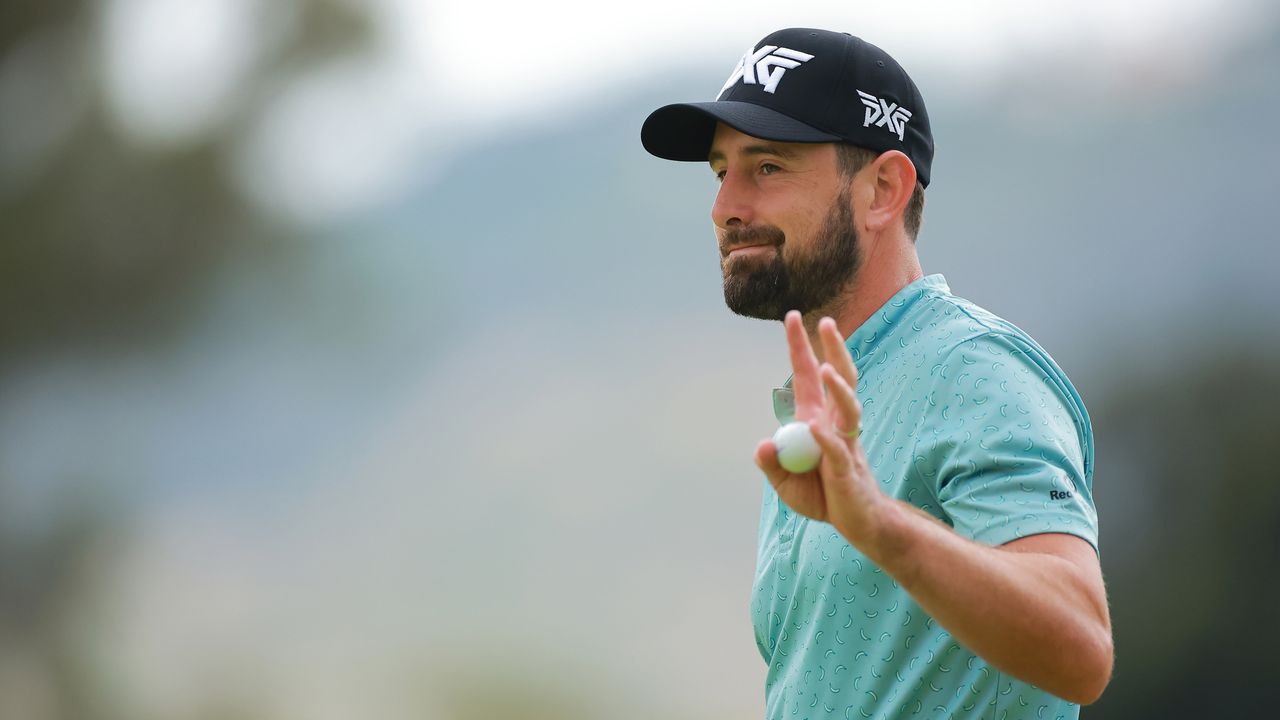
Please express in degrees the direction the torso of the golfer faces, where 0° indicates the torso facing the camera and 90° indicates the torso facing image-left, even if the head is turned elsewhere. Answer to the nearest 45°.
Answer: approximately 45°

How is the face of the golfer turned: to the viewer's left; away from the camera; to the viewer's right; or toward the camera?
to the viewer's left
